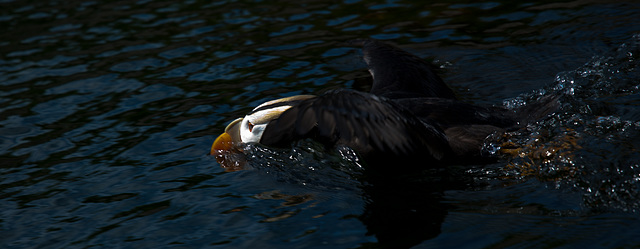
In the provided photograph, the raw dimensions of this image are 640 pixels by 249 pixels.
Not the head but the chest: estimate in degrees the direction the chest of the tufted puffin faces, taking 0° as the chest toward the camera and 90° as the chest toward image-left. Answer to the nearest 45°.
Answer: approximately 90°

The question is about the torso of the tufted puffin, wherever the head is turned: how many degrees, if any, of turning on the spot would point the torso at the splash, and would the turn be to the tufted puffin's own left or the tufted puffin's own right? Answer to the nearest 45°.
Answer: approximately 180°
